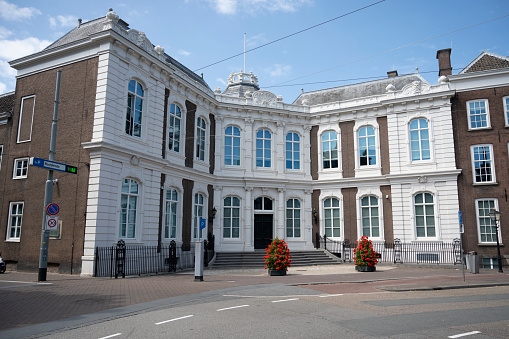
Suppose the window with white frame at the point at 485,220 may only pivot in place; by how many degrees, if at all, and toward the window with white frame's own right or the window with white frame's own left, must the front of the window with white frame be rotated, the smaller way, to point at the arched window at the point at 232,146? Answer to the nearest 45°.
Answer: approximately 90° to the window with white frame's own right

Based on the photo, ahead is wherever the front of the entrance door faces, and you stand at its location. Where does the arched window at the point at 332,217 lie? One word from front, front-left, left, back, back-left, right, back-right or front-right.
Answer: left

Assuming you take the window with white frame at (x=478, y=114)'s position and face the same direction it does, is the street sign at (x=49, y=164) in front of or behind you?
in front

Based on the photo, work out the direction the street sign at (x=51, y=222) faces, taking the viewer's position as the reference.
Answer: facing the viewer

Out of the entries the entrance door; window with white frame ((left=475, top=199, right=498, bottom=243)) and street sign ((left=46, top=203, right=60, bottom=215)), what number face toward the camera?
3

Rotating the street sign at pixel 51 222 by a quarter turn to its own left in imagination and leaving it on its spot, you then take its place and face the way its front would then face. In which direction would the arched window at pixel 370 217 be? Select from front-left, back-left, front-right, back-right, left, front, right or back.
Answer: front

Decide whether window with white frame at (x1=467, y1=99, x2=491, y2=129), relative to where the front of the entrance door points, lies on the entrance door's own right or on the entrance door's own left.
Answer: on the entrance door's own left

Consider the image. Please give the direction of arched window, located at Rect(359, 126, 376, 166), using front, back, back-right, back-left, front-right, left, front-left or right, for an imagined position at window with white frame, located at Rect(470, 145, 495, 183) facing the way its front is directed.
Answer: right

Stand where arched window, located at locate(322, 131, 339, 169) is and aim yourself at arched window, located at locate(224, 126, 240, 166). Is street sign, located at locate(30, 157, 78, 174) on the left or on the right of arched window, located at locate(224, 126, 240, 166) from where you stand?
left

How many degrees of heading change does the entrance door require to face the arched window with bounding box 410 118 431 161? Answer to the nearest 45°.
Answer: approximately 90° to its left

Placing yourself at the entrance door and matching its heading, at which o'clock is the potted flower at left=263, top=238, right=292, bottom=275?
The potted flower is roughly at 12 o'clock from the entrance door.

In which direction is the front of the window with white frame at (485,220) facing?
toward the camera

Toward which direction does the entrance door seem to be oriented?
toward the camera

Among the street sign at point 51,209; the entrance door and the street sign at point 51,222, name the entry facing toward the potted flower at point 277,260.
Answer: the entrance door

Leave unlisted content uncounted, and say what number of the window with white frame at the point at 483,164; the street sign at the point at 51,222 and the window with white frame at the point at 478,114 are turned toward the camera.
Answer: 3

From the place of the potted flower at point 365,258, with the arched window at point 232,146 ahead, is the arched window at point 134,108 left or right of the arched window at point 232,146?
left

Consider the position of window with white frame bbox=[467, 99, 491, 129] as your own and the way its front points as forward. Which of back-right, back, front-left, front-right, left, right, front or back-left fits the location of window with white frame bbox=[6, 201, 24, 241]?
front-right
